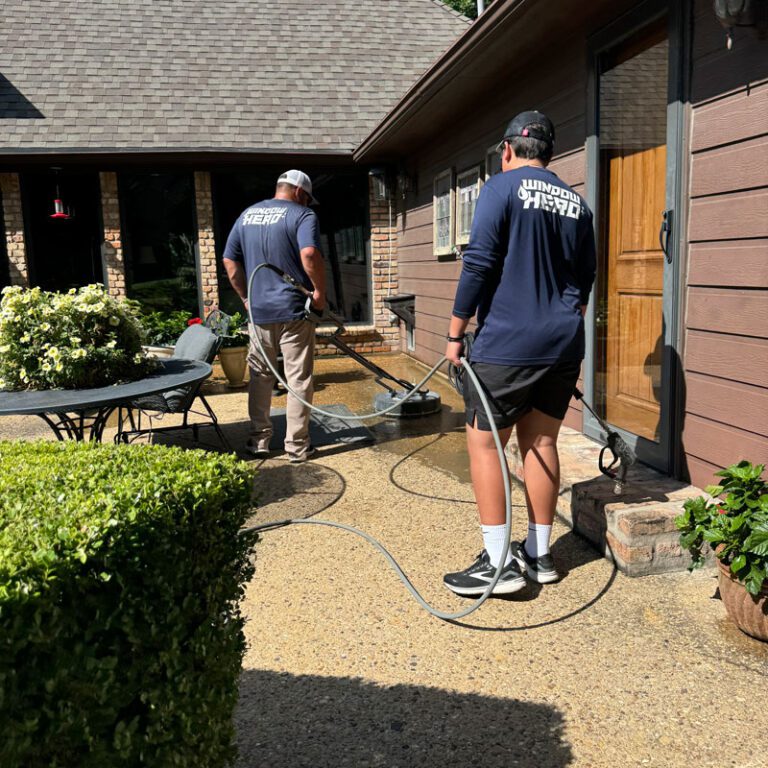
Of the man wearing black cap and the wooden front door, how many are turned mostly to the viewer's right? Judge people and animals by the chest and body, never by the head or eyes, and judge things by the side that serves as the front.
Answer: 0

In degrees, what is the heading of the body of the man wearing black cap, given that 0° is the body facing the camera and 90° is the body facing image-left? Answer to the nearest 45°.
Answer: approximately 135°

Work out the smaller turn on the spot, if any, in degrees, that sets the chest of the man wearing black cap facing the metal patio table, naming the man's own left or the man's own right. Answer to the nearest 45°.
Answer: approximately 45° to the man's own left

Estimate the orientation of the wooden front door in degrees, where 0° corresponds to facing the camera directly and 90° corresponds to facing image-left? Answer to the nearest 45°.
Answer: approximately 45°

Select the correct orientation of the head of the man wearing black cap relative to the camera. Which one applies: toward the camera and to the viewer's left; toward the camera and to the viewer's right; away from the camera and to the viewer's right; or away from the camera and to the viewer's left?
away from the camera and to the viewer's left

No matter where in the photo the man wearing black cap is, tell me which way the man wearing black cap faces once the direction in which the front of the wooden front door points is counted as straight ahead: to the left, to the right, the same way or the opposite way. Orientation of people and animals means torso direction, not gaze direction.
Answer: to the right

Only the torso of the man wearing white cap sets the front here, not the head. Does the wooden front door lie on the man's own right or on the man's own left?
on the man's own right

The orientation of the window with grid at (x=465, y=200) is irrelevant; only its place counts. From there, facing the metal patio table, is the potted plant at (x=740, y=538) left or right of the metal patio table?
left

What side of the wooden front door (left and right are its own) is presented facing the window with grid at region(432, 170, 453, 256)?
right

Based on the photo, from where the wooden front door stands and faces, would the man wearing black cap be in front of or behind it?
in front

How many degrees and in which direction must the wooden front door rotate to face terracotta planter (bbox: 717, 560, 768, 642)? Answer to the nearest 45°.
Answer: approximately 45° to its left

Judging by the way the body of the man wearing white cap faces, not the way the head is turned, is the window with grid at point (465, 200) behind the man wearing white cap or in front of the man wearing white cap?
in front

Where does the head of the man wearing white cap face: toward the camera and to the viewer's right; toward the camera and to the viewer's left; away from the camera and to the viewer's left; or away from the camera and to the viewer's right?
away from the camera and to the viewer's right

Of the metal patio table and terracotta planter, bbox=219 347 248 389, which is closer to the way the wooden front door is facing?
the metal patio table

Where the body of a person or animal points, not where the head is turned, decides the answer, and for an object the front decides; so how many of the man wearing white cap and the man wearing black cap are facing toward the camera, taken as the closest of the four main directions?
0

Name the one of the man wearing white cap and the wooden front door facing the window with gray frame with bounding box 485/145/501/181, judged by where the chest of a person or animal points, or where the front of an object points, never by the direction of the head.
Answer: the man wearing white cap
